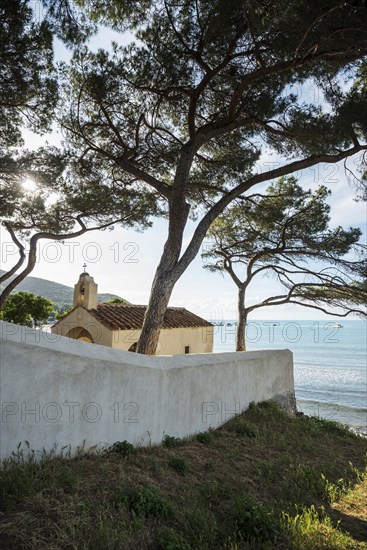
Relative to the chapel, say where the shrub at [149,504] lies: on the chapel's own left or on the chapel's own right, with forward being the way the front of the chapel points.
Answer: on the chapel's own left

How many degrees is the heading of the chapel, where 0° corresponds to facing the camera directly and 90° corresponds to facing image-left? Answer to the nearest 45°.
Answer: approximately 45°

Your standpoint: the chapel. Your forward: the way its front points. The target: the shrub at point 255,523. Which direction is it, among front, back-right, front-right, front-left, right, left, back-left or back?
front-left

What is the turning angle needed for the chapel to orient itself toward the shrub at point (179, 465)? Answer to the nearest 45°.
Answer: approximately 45° to its left

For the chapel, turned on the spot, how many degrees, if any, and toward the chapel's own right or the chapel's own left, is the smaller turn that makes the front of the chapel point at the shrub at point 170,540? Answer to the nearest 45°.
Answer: approximately 45° to the chapel's own left

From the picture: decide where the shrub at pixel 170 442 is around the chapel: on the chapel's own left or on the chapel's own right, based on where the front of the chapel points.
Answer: on the chapel's own left

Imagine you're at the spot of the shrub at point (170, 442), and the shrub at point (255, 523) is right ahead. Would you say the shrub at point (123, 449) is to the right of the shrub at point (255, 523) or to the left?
right

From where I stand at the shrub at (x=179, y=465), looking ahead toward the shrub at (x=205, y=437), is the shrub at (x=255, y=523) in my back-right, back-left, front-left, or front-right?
back-right
